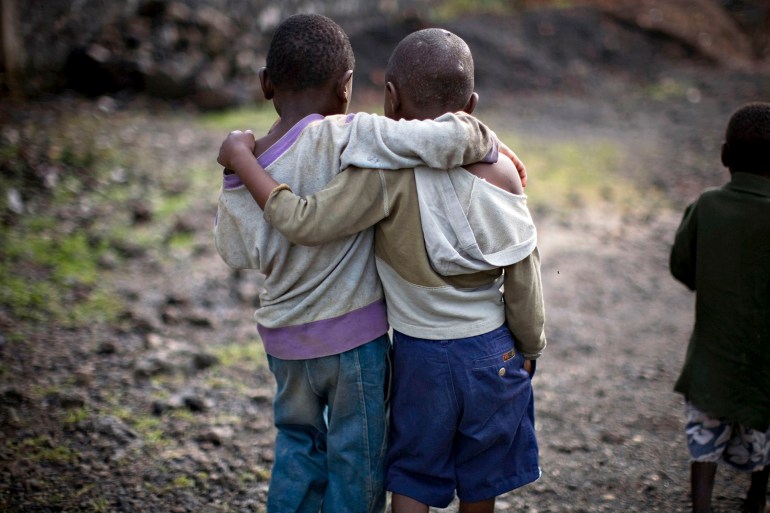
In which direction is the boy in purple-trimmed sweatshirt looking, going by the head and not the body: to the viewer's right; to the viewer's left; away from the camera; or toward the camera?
away from the camera

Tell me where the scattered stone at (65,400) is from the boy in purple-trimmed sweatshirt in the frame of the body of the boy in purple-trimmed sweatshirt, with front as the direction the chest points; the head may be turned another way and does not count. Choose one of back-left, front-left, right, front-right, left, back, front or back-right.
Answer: front-left

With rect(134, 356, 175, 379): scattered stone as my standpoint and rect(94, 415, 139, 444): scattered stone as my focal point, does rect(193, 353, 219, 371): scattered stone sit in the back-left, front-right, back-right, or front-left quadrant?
back-left

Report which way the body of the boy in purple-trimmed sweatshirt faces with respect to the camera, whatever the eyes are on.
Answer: away from the camera

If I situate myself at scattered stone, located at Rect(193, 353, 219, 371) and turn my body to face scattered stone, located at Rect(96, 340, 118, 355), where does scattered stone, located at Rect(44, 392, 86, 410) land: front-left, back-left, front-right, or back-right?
front-left

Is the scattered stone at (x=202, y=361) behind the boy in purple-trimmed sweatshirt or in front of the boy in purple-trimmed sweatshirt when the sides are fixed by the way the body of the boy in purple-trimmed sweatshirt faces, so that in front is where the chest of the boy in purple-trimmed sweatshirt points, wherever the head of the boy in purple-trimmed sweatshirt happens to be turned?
in front

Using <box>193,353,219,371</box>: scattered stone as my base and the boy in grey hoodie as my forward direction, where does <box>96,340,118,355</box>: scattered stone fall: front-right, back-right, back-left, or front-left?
back-right

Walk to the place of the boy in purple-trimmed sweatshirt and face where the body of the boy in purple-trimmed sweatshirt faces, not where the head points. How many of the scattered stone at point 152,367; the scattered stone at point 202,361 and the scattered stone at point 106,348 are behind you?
0

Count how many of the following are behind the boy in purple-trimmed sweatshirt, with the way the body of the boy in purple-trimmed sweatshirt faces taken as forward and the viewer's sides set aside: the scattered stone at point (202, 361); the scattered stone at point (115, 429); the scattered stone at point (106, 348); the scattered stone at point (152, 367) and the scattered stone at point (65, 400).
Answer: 0

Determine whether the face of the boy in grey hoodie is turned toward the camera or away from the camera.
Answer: away from the camera

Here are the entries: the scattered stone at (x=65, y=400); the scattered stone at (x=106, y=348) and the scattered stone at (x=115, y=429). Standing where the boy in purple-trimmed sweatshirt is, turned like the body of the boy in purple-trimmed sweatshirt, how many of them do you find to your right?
0

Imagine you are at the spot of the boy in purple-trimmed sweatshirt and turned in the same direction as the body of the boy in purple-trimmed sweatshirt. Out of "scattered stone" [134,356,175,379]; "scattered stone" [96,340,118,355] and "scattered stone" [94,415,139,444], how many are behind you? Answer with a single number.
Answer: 0

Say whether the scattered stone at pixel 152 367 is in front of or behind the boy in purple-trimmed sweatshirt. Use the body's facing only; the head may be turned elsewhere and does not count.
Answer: in front
